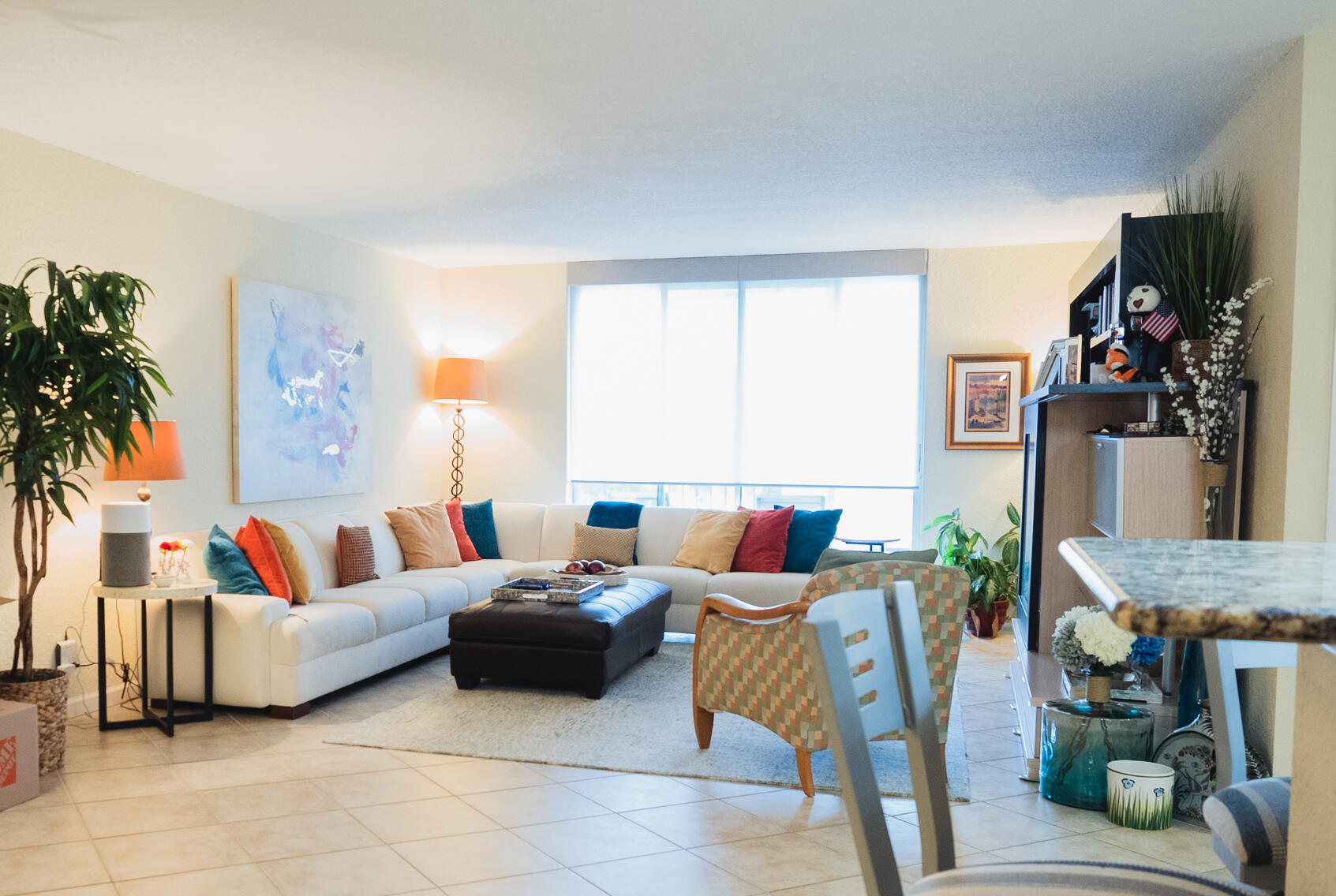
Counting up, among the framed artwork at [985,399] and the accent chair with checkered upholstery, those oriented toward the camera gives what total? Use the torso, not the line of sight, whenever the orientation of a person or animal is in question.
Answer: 1

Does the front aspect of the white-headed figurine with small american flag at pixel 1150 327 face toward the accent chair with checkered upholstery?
yes

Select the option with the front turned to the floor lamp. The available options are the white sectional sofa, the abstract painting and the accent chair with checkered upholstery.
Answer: the accent chair with checkered upholstery

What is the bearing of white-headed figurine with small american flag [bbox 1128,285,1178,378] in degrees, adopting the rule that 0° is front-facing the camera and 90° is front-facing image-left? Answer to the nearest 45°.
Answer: approximately 45°

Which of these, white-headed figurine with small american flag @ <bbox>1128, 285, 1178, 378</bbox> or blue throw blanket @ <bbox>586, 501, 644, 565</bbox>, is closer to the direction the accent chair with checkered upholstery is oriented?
the blue throw blanket

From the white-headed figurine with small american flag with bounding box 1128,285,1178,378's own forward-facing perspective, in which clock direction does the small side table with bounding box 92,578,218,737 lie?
The small side table is roughly at 1 o'clock from the white-headed figurine with small american flag.

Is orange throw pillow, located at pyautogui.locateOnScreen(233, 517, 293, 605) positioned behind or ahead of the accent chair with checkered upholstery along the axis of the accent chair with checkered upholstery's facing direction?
ahead

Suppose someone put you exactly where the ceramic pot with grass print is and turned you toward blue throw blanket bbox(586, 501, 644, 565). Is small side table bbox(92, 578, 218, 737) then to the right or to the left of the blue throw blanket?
left

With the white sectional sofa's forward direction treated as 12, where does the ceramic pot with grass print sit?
The ceramic pot with grass print is roughly at 12 o'clock from the white sectional sofa.
